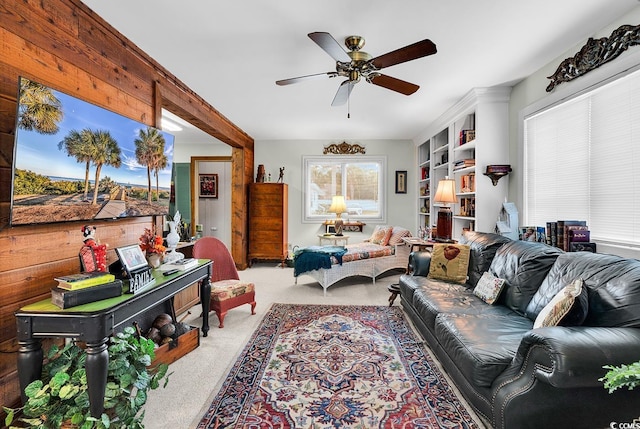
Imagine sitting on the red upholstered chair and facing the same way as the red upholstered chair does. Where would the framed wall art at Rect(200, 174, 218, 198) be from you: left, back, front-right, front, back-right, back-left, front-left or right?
back-left

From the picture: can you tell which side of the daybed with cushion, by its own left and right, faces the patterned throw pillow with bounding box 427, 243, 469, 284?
left

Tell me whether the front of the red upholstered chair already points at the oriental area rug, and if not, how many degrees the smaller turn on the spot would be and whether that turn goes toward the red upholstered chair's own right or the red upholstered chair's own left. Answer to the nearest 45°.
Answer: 0° — it already faces it

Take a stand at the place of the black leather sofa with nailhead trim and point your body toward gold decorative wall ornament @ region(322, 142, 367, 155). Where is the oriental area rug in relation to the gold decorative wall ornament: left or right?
left

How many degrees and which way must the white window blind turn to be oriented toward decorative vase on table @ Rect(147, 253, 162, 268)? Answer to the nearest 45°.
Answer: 0° — it already faces it

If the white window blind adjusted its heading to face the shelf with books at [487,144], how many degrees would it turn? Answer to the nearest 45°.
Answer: approximately 90° to its right

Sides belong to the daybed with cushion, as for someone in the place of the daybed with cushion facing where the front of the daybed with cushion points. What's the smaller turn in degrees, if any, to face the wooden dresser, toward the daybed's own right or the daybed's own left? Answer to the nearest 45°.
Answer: approximately 90° to the daybed's own right

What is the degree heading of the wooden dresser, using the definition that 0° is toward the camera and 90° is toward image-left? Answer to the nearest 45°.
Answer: approximately 0°
